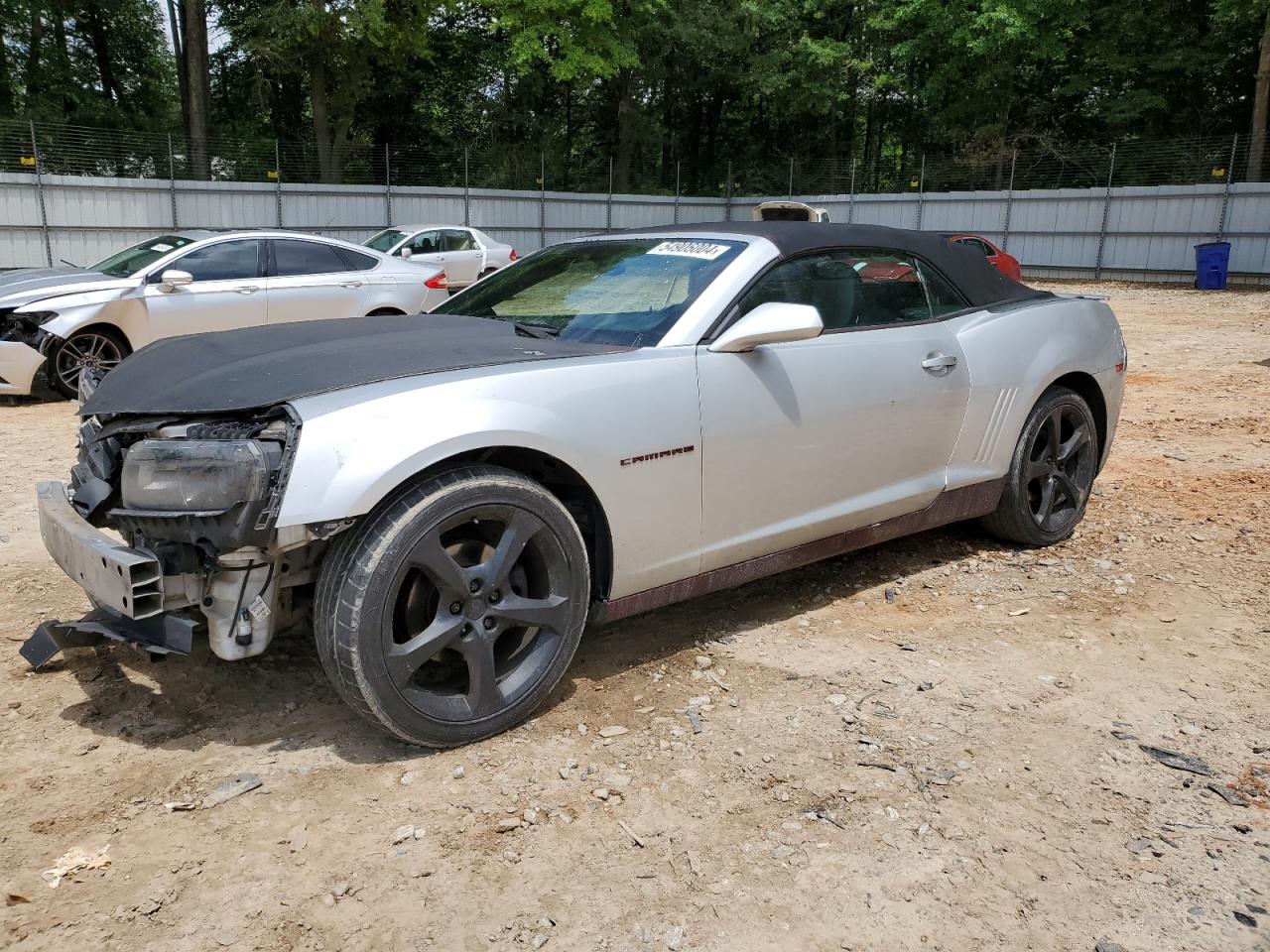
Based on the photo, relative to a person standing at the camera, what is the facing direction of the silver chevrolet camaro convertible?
facing the viewer and to the left of the viewer

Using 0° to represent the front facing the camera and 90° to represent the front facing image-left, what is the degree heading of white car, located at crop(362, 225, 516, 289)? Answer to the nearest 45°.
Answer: approximately 45°

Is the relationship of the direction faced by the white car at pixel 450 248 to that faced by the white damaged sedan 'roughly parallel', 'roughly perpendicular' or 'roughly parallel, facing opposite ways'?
roughly parallel

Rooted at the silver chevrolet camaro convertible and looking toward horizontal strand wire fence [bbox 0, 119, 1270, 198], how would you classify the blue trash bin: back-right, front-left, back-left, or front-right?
front-right

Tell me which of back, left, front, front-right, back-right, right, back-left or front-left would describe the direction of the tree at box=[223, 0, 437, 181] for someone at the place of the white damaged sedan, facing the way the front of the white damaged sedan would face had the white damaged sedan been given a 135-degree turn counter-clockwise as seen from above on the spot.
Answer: left

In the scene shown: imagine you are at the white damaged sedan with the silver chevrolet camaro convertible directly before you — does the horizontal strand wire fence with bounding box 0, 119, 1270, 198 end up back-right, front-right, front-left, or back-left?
back-left

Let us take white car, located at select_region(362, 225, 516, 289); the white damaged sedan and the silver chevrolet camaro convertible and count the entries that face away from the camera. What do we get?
0

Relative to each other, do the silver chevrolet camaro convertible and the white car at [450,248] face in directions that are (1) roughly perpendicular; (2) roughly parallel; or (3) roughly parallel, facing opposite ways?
roughly parallel

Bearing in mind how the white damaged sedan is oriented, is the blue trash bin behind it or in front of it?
behind

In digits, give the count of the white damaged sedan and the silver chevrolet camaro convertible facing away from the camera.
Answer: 0

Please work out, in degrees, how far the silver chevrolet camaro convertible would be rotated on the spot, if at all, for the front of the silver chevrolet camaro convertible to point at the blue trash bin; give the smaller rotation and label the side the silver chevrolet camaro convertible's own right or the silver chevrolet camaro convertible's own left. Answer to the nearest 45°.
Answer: approximately 180°
